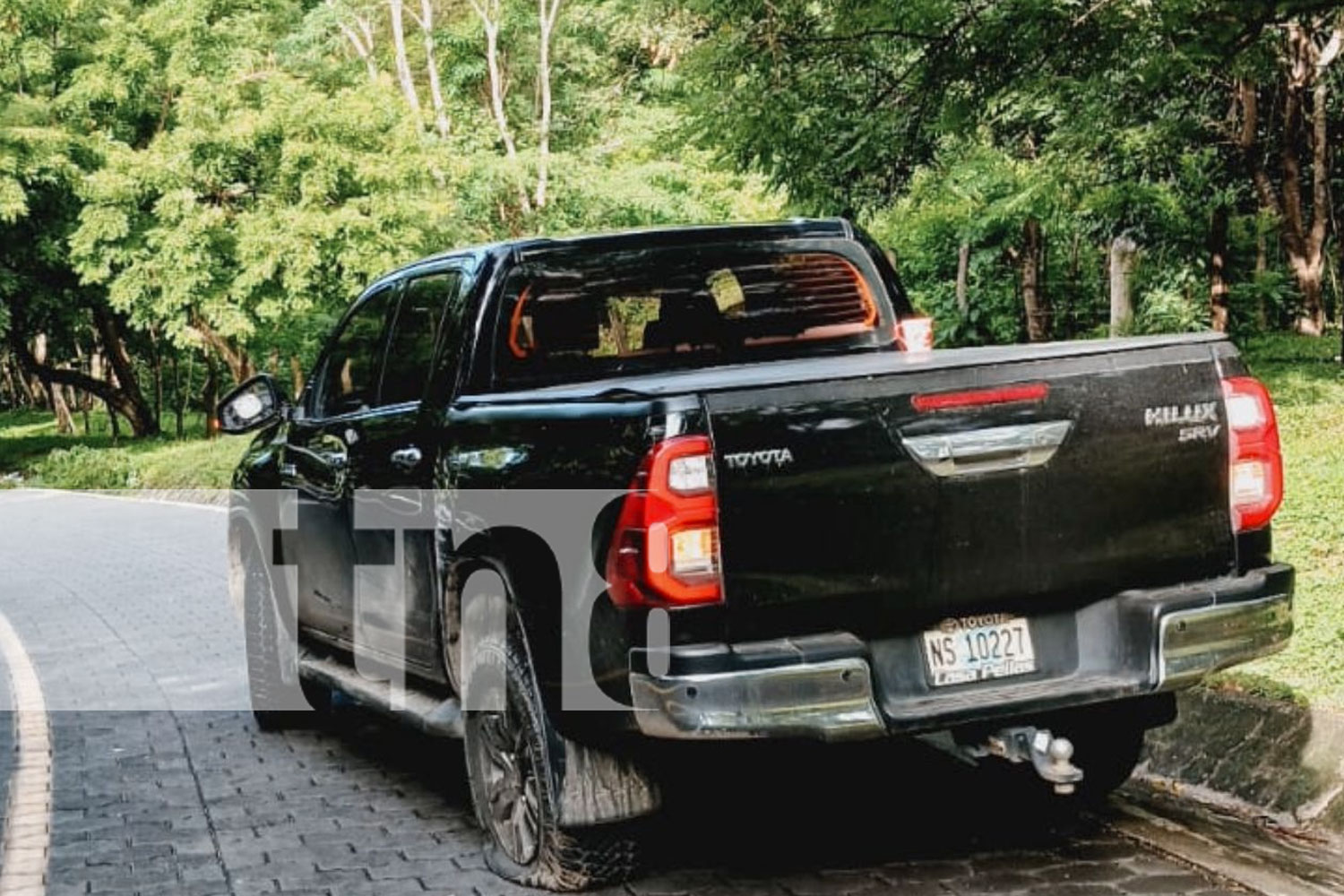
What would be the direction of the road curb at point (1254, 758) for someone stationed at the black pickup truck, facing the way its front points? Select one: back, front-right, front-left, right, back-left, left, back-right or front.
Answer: right

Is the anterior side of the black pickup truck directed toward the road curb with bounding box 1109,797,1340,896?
no

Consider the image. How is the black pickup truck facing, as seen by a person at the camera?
facing away from the viewer and to the left of the viewer
